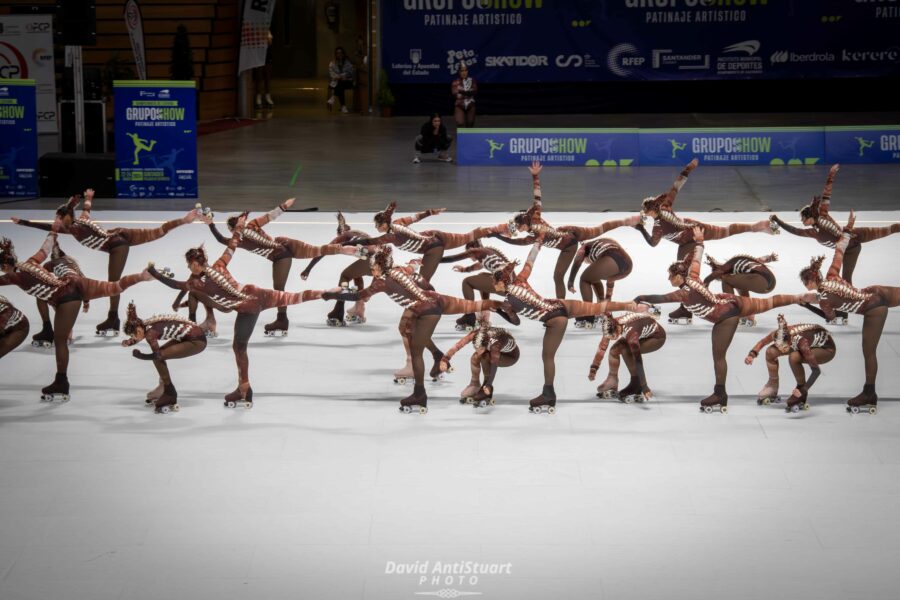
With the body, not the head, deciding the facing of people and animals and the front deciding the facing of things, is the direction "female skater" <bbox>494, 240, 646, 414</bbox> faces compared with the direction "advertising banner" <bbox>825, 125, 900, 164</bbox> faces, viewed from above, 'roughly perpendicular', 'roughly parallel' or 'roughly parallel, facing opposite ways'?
roughly perpendicular

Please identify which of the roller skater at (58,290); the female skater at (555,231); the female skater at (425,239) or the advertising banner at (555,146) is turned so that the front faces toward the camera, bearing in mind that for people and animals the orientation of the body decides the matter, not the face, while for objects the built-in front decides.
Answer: the advertising banner

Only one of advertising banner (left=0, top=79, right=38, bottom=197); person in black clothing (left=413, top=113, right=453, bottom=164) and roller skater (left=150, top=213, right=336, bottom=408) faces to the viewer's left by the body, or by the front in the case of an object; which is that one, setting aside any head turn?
the roller skater

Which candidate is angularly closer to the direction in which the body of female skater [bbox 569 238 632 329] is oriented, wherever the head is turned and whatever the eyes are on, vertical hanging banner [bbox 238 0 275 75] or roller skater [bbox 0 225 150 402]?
the roller skater

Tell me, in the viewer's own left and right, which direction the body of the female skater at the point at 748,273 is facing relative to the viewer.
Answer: facing to the left of the viewer

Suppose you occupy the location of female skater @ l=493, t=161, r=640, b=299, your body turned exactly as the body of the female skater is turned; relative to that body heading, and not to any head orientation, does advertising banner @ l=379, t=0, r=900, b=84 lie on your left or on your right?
on your right

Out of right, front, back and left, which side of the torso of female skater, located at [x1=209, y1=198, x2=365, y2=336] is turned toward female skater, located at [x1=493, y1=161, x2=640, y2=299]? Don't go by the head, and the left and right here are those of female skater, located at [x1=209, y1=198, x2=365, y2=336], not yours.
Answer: back

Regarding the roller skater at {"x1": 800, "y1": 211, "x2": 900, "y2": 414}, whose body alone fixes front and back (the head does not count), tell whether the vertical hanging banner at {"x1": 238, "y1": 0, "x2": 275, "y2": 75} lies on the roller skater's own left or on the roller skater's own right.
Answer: on the roller skater's own right

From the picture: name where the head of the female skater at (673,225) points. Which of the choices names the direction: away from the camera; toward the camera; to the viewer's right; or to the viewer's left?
to the viewer's left

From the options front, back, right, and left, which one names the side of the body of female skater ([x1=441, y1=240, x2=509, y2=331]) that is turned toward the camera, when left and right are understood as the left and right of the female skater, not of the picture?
left

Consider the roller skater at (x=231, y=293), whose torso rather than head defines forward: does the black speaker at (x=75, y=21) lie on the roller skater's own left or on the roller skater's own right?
on the roller skater's own right

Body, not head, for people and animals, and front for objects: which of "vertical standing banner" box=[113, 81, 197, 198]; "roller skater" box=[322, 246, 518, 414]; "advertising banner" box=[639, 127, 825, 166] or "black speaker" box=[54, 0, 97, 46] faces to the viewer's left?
the roller skater

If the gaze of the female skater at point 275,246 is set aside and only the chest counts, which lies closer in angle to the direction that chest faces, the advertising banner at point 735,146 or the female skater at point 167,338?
the female skater

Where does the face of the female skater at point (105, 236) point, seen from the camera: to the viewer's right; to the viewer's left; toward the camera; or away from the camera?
to the viewer's left
